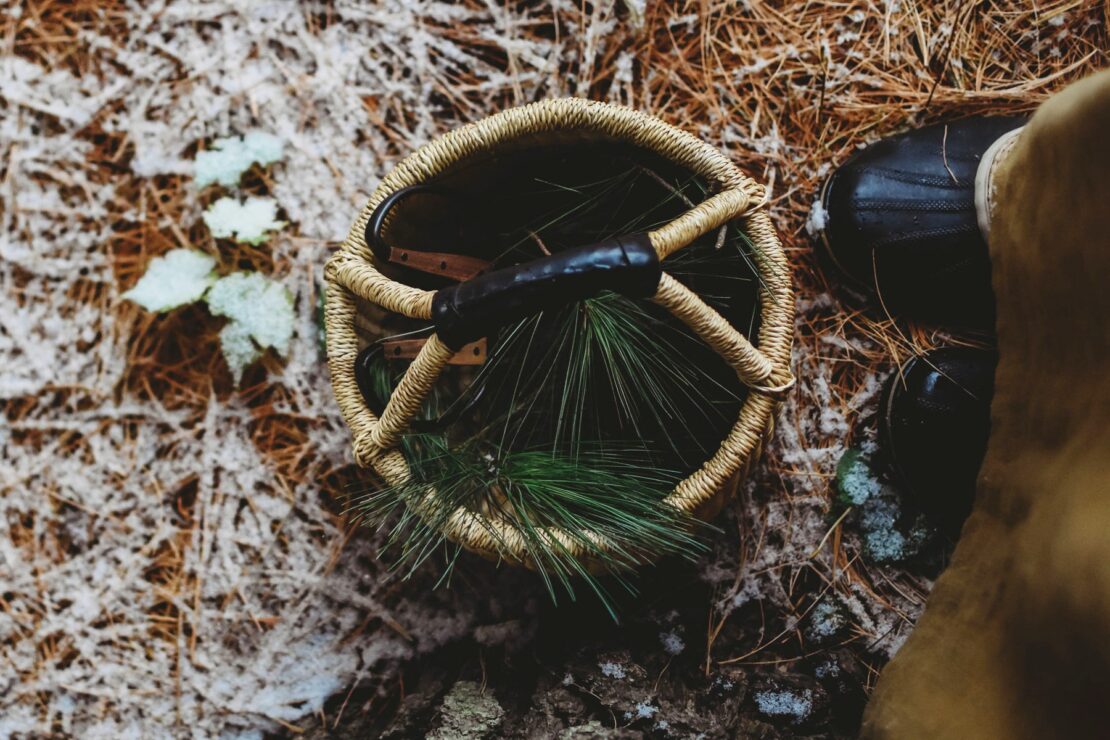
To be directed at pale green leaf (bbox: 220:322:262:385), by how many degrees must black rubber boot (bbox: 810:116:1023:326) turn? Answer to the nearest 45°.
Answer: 0° — it already faces it

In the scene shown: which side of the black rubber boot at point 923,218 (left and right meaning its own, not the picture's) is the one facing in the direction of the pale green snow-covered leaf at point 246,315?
front

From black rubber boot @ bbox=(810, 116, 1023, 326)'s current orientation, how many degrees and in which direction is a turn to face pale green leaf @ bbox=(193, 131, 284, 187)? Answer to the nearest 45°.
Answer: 0° — it already faces it

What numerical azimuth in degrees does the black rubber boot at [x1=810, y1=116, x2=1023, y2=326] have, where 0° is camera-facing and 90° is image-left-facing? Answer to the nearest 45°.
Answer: approximately 90°
